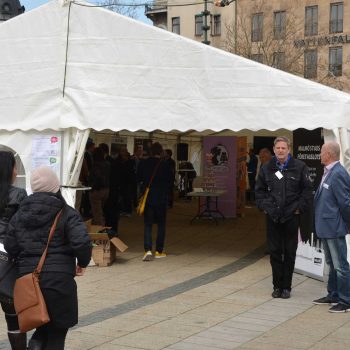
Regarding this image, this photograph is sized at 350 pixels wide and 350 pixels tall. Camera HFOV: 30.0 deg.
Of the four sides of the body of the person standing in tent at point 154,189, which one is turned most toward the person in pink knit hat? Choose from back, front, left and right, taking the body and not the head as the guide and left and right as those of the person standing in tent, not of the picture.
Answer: back

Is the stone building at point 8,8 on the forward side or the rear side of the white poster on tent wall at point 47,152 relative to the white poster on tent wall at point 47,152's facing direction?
on the rear side

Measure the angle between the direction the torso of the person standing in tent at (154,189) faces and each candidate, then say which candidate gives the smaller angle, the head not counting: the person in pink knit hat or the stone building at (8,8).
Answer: the stone building

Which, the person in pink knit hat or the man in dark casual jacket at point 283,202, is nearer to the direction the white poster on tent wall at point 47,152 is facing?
the person in pink knit hat

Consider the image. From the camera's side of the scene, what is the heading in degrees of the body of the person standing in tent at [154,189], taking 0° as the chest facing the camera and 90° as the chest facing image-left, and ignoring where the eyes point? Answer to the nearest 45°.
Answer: approximately 180°

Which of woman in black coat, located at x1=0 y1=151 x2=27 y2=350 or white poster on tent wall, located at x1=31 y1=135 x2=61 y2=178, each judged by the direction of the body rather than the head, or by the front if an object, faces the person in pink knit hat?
the white poster on tent wall

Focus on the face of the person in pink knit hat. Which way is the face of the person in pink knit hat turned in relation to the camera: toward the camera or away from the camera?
away from the camera

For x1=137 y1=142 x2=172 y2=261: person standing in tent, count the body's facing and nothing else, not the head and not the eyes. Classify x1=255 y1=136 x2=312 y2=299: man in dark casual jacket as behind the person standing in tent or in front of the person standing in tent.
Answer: behind

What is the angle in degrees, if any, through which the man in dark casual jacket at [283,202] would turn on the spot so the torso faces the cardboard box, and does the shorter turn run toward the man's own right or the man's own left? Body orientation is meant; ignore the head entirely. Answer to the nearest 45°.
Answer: approximately 135° to the man's own right

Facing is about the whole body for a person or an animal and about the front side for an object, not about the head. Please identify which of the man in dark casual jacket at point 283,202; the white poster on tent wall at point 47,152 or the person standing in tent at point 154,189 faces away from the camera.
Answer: the person standing in tent
